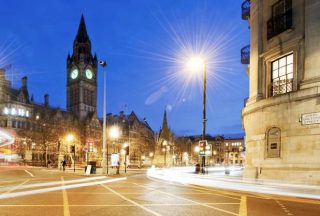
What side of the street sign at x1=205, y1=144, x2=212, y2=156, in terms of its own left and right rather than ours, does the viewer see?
front

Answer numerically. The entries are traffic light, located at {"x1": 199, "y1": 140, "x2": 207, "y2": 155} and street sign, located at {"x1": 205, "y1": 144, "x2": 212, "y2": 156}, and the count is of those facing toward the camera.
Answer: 2

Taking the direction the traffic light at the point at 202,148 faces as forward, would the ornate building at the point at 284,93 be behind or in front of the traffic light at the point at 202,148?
in front

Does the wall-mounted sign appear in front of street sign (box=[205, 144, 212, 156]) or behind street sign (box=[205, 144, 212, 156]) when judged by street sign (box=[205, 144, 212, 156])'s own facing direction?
in front

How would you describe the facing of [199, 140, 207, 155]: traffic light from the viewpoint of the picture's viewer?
facing the viewer
